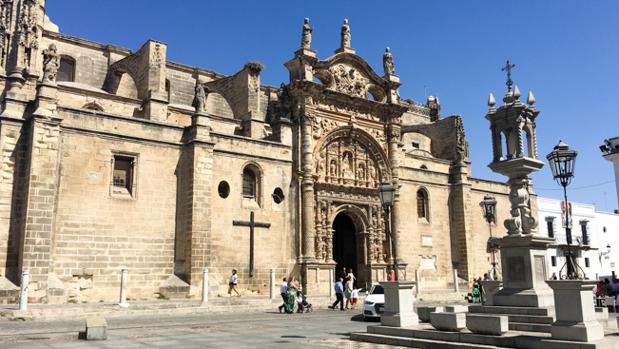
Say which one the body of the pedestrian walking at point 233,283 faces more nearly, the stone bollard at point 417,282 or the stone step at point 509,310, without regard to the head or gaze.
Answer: the stone bollard

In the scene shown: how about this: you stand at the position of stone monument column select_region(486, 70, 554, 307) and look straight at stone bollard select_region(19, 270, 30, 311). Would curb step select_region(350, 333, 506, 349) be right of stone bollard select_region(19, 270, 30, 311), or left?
left

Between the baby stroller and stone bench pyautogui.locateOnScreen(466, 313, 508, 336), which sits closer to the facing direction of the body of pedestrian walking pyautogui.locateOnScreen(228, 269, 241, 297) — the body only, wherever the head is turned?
the baby stroller

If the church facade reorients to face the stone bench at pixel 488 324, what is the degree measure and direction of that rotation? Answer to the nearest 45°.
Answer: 0° — it already faces it

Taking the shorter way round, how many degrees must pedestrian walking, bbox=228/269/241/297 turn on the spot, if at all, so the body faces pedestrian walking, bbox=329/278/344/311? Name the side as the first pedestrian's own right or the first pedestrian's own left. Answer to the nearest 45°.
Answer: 0° — they already face them

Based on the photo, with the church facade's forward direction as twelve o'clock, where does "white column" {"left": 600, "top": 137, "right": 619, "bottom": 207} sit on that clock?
The white column is roughly at 10 o'clock from the church facade.

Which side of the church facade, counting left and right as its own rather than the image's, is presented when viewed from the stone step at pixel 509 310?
front

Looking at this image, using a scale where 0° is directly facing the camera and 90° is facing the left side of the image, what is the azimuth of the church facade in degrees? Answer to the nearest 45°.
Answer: approximately 315°

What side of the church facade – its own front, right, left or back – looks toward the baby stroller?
front

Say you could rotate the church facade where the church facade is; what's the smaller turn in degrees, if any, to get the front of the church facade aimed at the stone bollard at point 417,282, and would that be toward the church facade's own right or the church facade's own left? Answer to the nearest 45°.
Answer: approximately 45° to the church facade's own left

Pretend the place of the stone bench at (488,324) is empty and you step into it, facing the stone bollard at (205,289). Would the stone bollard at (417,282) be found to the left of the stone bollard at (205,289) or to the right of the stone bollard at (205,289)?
right

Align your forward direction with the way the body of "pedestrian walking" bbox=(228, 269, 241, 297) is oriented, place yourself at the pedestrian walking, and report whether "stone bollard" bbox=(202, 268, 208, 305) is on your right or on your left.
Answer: on your right

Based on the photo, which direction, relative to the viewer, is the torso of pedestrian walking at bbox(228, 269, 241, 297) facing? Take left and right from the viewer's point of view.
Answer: facing to the right of the viewer
